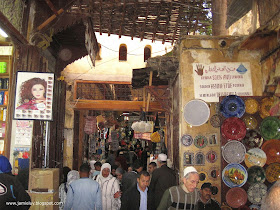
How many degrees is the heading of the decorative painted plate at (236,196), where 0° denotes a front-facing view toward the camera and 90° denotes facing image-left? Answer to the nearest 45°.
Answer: approximately 0°

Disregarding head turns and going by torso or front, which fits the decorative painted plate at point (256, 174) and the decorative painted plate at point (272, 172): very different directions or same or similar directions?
same or similar directions

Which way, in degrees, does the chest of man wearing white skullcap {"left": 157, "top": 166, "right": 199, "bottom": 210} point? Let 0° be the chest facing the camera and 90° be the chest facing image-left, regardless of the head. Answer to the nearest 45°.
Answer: approximately 315°

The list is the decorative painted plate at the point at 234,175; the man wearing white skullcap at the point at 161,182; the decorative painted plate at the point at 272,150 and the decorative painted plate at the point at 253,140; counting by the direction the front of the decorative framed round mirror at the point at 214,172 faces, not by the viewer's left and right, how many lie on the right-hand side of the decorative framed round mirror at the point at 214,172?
1

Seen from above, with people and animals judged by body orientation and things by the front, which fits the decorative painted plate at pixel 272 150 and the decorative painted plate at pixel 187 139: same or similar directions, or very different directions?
same or similar directions

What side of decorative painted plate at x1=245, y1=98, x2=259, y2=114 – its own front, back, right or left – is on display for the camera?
front

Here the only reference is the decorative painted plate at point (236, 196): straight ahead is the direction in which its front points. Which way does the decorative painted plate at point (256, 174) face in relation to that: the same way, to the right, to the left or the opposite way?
the same way

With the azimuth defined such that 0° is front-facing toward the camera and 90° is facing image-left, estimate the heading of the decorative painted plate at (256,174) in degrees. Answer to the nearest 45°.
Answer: approximately 0°

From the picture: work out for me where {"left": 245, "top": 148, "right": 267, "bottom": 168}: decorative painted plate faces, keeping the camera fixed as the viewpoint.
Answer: facing the viewer

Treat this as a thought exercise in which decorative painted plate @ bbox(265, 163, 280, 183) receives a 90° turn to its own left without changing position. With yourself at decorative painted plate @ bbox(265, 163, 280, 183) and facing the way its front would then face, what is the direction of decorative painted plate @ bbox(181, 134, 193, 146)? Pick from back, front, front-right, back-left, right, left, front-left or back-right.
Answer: back

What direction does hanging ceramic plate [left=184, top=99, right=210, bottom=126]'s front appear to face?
toward the camera
